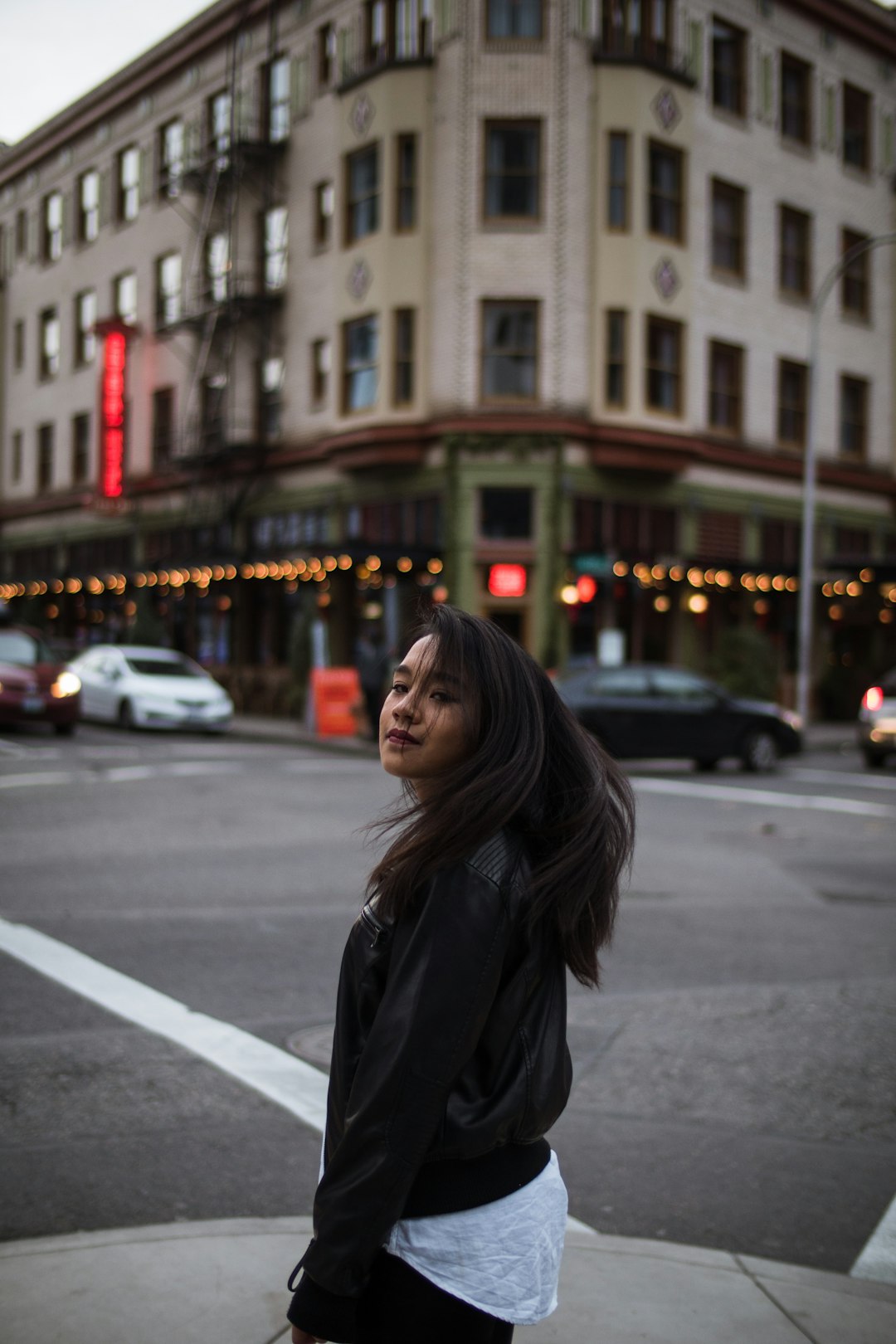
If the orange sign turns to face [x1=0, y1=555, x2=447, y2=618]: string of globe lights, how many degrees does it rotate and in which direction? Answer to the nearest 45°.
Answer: approximately 180°

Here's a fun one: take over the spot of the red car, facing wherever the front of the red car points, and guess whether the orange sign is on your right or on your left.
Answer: on your left

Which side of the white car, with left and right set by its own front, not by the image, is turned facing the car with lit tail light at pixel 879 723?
front

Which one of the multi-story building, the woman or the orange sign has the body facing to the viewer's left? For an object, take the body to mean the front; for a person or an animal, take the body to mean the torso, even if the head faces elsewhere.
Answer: the woman

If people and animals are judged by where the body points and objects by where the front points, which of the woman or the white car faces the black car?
the white car

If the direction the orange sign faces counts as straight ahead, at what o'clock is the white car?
The white car is roughly at 3 o'clock from the orange sign.

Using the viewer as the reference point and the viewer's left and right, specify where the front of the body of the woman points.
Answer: facing to the left of the viewer

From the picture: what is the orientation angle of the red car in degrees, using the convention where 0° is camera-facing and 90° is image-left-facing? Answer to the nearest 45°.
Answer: approximately 315°

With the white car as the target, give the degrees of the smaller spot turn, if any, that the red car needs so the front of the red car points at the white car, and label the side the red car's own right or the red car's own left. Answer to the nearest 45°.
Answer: approximately 90° to the red car's own left
